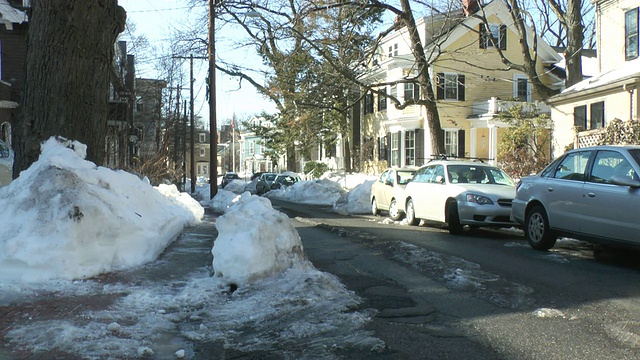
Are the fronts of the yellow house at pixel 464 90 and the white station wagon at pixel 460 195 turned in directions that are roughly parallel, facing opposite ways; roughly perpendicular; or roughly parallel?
roughly perpendicular

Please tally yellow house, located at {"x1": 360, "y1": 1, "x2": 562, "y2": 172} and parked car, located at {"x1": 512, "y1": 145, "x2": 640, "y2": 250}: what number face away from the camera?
0

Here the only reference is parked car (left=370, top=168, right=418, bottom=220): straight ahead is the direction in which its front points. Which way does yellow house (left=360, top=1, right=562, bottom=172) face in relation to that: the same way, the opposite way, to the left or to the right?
to the right

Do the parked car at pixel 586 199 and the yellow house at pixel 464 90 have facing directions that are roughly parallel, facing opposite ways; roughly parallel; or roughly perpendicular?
roughly perpendicular

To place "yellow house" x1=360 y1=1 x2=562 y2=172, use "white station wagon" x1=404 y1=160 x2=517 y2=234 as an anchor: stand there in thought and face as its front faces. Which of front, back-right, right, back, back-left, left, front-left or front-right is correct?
back-left

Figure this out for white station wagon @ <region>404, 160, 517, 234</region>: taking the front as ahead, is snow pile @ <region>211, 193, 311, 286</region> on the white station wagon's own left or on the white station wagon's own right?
on the white station wagon's own right

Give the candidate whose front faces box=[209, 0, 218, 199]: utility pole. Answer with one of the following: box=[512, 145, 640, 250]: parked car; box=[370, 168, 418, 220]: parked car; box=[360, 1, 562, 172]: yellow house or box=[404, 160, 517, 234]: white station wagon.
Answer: the yellow house

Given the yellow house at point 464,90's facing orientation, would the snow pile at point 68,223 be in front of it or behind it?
in front

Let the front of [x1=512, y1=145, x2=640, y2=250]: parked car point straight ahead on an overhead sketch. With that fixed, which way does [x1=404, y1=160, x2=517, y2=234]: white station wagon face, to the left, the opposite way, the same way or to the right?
the same way

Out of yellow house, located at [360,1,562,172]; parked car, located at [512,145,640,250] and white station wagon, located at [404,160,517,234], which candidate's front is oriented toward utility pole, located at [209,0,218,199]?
the yellow house

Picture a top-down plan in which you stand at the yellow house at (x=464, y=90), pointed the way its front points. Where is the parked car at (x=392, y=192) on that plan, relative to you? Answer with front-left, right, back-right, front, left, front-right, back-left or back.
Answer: front-left

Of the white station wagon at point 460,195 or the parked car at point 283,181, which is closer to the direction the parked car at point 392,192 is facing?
the white station wagon

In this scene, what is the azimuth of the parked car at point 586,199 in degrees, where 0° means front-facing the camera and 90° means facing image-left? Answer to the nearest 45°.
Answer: approximately 315°

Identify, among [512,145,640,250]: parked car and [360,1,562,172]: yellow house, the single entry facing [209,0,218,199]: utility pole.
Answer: the yellow house

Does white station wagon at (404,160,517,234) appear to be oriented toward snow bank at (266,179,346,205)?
no

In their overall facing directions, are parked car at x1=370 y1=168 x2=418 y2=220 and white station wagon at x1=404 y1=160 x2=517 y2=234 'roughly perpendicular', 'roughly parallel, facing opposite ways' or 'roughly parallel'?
roughly parallel

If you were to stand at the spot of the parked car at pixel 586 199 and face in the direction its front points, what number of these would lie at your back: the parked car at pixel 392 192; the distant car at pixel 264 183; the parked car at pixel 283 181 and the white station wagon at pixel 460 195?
4

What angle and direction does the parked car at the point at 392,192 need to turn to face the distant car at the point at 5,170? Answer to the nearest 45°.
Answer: approximately 90° to its right

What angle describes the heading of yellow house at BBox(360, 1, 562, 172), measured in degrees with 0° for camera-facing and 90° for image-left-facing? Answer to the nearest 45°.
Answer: approximately 45°

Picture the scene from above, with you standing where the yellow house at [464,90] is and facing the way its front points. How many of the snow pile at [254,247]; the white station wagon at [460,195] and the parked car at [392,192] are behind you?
0

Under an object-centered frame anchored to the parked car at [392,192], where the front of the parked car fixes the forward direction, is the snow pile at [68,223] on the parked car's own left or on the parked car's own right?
on the parked car's own right
